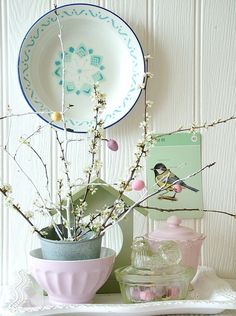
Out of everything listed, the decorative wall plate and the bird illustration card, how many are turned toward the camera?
2

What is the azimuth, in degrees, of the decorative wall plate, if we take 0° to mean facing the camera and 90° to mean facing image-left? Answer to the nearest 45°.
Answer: approximately 0°

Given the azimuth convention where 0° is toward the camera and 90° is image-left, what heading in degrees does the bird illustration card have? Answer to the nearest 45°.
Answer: approximately 0°
